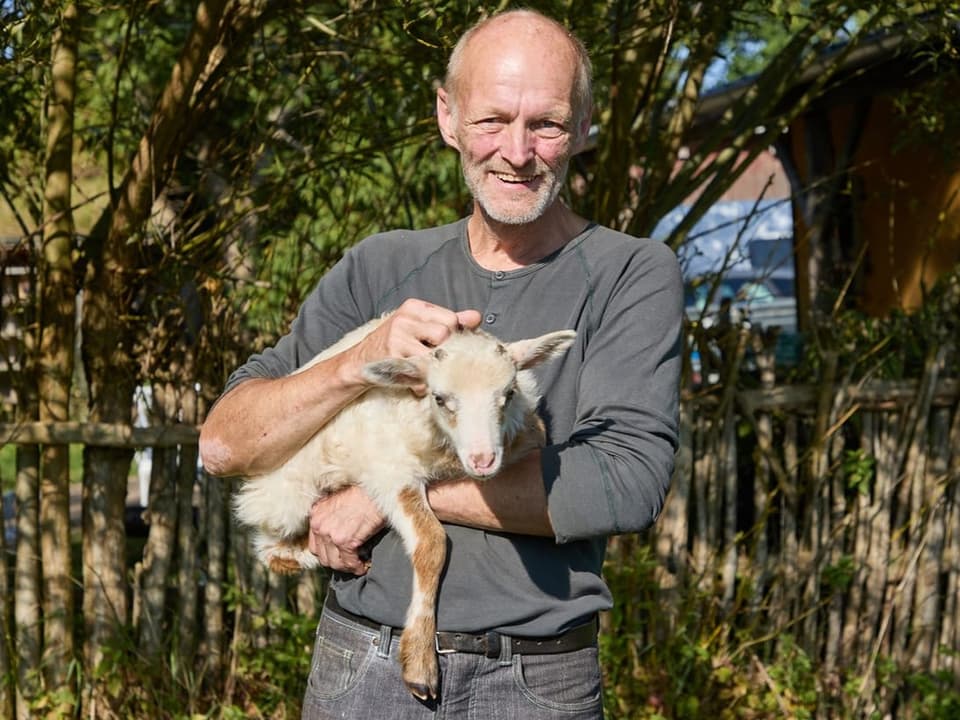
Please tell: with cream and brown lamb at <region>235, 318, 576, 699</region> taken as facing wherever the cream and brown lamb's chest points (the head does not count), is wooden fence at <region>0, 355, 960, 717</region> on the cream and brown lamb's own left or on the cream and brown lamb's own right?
on the cream and brown lamb's own left

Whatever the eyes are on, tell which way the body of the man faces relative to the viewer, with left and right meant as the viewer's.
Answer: facing the viewer

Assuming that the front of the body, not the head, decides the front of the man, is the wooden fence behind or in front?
behind

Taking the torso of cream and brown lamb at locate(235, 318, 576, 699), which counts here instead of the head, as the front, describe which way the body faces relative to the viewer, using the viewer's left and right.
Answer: facing the viewer and to the right of the viewer
